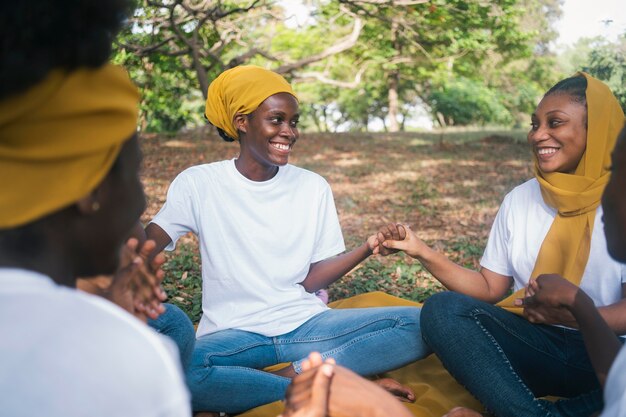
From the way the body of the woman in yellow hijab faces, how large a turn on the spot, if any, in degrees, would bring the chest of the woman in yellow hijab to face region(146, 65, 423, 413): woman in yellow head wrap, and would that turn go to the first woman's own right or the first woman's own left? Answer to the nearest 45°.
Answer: approximately 45° to the first woman's own right

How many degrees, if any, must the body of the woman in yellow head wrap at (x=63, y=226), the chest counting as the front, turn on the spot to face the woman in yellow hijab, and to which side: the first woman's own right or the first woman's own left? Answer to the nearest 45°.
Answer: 0° — they already face them

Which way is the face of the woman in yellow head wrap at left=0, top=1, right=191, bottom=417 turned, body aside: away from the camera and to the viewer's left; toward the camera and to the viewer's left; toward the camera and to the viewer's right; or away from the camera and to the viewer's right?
away from the camera and to the viewer's right

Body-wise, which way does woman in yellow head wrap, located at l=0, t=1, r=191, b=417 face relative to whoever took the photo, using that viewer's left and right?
facing away from the viewer and to the right of the viewer

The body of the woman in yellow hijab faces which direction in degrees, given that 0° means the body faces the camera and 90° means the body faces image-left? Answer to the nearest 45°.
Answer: approximately 45°
